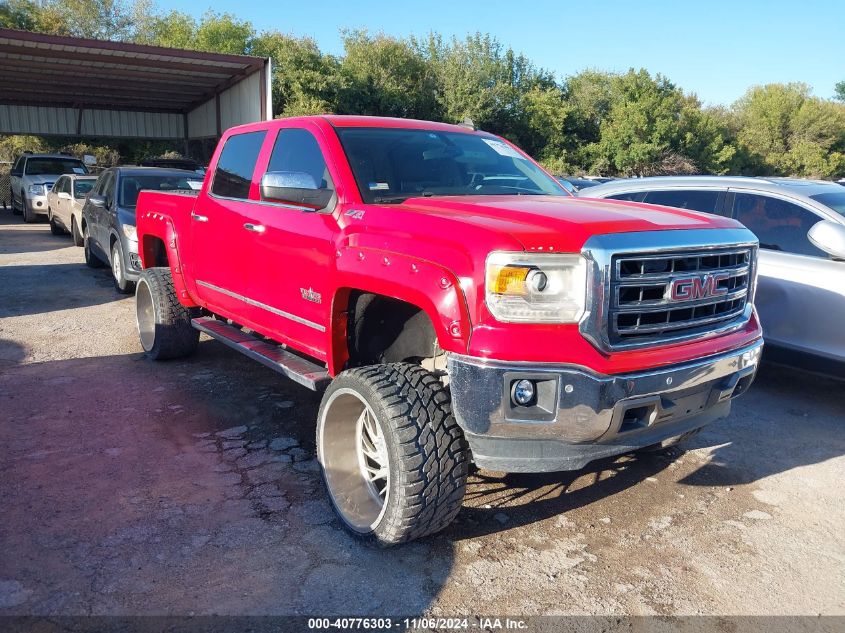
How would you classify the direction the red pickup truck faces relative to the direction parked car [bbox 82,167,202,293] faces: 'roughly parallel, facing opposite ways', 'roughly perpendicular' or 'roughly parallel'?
roughly parallel

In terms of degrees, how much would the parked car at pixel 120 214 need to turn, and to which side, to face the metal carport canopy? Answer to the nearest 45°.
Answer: approximately 135° to its left

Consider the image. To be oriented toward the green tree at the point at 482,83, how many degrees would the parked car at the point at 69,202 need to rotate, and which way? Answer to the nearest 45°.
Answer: approximately 90° to its left

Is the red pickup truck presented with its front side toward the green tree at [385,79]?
no

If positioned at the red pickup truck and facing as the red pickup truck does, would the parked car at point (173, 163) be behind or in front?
behind

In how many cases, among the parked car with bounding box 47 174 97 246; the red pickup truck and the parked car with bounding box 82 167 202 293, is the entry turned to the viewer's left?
0

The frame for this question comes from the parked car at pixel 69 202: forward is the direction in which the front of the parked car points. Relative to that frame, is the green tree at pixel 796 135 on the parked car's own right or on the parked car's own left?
on the parked car's own left

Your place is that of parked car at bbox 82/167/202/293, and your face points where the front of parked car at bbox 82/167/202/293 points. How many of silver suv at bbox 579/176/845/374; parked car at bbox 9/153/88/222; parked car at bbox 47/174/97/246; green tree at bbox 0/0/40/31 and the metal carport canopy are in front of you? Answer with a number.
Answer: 1

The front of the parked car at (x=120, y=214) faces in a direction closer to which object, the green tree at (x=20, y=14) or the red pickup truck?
the red pickup truck

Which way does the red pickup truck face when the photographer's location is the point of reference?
facing the viewer and to the right of the viewer

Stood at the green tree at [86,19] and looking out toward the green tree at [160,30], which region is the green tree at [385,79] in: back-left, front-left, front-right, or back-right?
front-right
